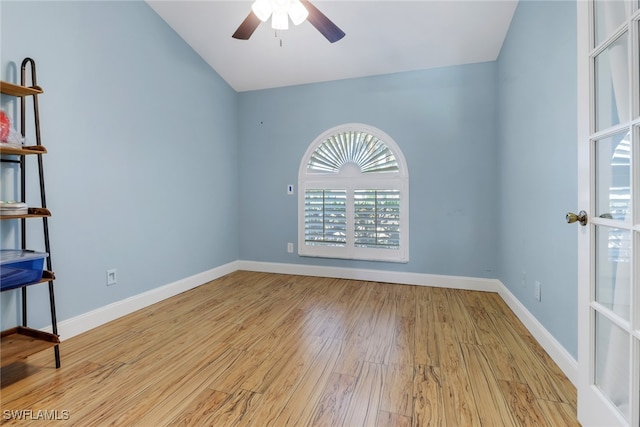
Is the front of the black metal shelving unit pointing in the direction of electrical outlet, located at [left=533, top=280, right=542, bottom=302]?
yes

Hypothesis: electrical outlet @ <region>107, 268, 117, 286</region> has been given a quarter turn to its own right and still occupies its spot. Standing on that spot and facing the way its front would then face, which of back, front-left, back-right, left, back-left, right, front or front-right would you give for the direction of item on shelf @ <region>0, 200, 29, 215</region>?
front

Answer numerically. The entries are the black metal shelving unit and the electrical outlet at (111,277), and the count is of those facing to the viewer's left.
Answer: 0

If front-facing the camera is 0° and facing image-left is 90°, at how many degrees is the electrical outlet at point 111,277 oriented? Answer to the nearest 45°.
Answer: approximately 315°

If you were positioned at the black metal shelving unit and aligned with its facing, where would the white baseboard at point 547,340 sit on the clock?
The white baseboard is roughly at 12 o'clock from the black metal shelving unit.

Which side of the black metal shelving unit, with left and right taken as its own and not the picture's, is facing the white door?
front

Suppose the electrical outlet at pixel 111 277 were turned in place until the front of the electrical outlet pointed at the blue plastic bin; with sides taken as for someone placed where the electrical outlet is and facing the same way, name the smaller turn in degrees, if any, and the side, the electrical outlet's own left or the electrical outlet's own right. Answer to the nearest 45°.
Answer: approximately 90° to the electrical outlet's own right

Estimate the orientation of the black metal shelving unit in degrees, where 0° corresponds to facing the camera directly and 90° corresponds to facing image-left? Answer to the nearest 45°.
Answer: approximately 315°

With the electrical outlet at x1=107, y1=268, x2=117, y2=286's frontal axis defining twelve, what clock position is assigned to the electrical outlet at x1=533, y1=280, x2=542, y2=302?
the electrical outlet at x1=533, y1=280, x2=542, y2=302 is roughly at 12 o'clock from the electrical outlet at x1=107, y1=268, x2=117, y2=286.

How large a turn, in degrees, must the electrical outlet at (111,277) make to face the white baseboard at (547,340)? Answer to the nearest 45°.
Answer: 0° — it already faces it
